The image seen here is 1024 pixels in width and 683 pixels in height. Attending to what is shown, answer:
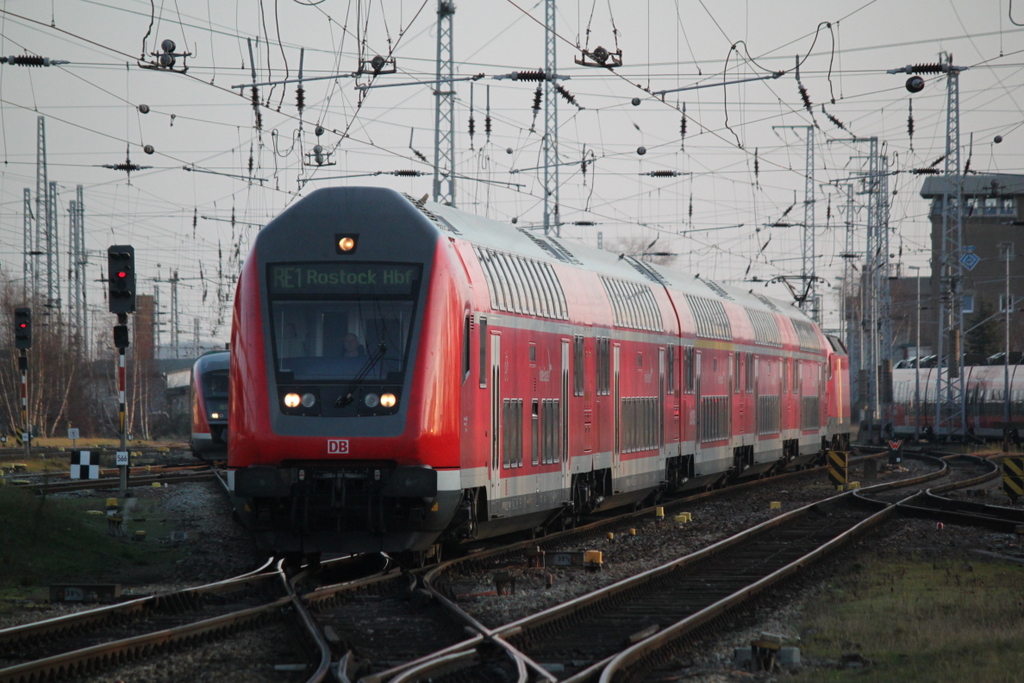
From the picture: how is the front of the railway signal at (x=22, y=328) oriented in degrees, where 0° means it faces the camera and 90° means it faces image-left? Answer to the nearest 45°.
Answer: approximately 0°

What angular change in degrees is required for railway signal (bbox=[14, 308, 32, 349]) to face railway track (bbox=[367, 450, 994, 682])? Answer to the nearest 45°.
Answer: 0° — it already faces it

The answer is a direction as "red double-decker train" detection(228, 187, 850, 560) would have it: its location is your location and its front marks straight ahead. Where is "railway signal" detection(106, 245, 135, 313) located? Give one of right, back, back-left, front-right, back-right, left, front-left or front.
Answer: right

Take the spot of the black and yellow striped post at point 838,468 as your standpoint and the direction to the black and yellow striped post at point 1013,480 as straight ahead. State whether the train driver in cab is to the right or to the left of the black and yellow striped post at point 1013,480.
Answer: right

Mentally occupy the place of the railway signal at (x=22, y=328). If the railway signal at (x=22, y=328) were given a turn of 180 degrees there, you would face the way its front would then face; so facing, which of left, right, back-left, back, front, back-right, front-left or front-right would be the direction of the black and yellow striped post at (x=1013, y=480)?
back-right

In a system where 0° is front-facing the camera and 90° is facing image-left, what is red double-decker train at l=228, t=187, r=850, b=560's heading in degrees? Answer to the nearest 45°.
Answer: approximately 45°

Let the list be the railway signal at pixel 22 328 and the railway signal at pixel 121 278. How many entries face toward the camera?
2

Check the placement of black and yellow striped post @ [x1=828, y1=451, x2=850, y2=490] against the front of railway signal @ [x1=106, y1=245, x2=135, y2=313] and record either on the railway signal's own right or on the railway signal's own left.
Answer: on the railway signal's own left

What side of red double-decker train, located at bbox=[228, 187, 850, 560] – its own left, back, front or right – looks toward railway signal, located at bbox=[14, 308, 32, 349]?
right

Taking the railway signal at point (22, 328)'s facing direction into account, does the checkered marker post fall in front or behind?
in front
